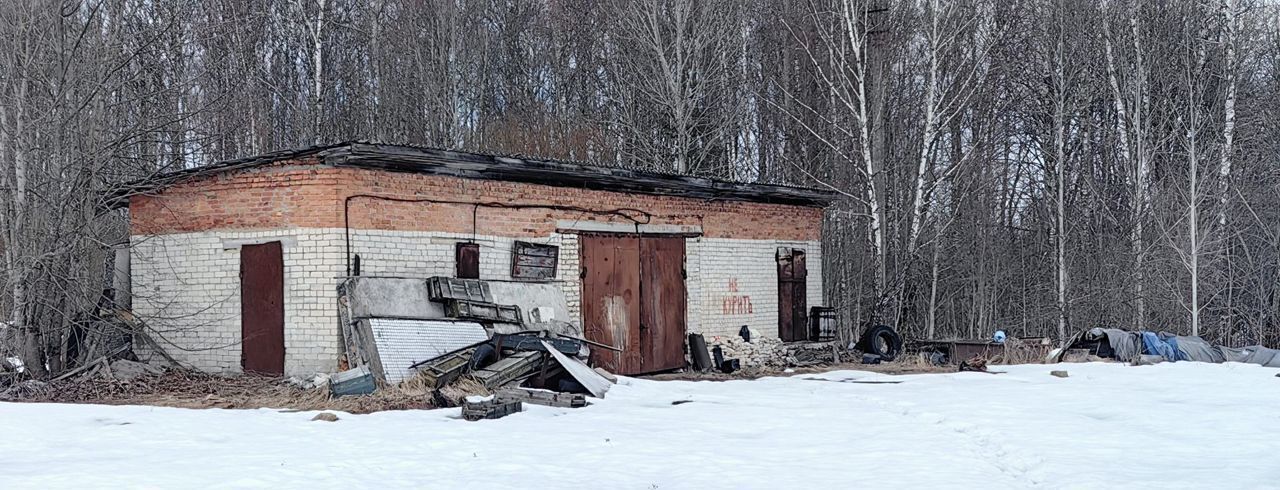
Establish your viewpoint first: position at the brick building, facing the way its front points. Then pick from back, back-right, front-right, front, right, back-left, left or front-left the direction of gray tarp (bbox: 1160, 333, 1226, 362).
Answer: front-left

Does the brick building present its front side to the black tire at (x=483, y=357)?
yes

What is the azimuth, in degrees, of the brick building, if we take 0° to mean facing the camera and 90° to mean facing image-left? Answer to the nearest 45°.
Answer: approximately 315°

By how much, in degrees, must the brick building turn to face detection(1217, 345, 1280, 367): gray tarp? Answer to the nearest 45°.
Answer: approximately 45° to its left

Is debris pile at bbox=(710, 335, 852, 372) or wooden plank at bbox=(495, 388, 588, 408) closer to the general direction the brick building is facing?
the wooden plank

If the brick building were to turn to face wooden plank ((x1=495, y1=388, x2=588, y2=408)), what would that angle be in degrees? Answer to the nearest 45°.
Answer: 0° — it already faces it

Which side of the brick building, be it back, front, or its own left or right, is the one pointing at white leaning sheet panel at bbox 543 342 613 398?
front

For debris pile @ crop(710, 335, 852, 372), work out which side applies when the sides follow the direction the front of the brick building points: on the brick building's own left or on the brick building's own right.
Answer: on the brick building's own left

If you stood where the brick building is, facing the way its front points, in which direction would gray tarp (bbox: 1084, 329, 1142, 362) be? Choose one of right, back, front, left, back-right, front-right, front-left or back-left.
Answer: front-left
